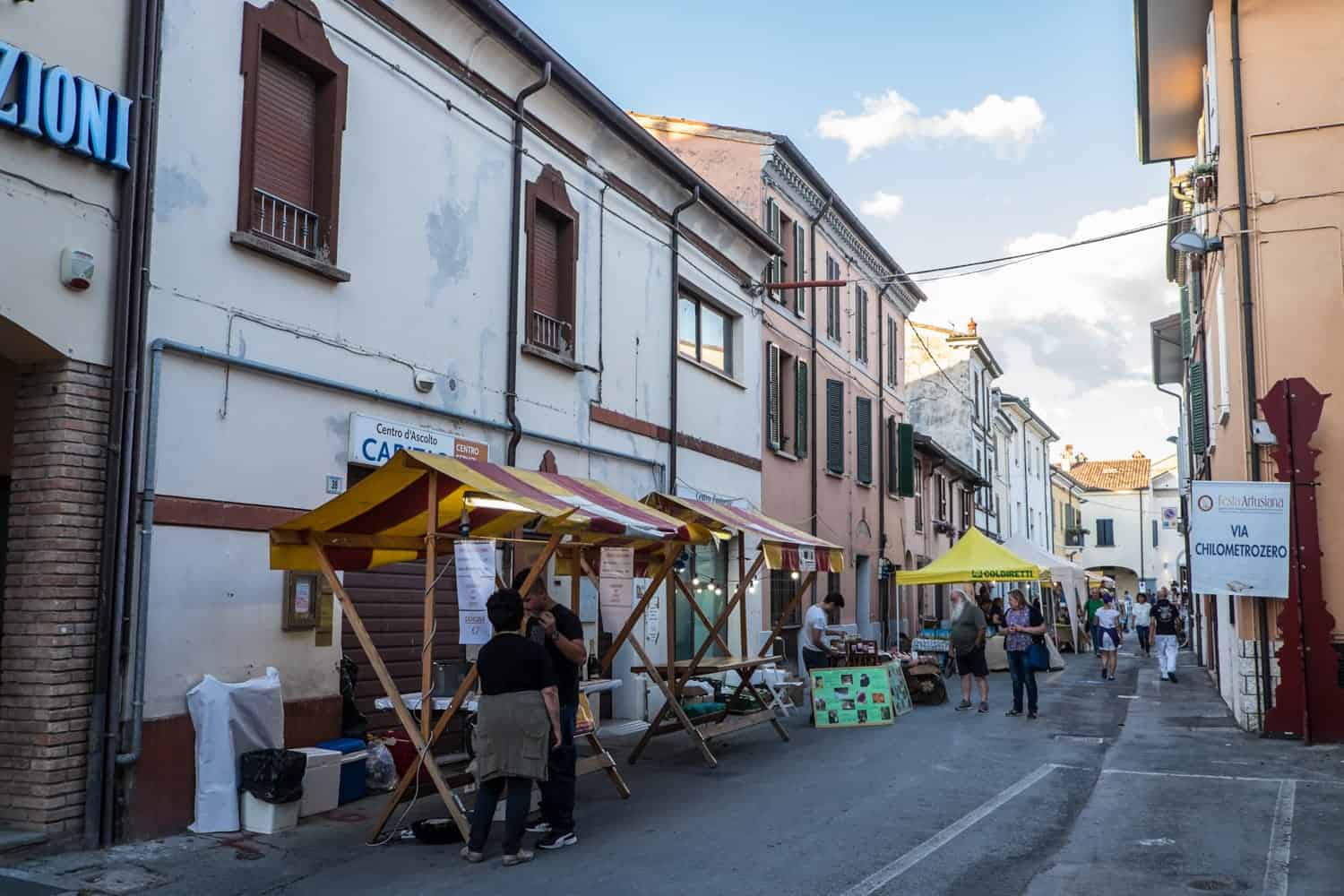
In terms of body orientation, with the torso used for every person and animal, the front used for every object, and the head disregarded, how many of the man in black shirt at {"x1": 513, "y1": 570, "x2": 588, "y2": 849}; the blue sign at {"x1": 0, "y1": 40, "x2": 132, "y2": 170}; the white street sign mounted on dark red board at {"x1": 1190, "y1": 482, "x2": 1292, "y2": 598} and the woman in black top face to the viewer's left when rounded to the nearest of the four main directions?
1

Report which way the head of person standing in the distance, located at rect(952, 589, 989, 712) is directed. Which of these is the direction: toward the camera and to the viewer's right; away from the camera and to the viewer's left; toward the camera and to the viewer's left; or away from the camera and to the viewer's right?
toward the camera and to the viewer's left

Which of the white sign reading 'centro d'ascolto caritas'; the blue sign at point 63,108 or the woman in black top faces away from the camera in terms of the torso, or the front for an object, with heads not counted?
the woman in black top

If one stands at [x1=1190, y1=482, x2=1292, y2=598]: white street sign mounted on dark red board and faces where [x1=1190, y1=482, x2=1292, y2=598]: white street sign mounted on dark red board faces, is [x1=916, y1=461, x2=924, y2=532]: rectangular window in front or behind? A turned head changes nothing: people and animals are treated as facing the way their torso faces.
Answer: behind

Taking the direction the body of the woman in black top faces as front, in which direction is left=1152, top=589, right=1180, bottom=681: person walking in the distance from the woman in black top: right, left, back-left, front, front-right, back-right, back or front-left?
front-right

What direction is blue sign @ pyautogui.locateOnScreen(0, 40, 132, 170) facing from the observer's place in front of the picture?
facing the viewer and to the right of the viewer

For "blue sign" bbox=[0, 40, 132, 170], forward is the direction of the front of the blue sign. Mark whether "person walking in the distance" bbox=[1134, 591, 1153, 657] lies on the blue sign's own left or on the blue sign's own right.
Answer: on the blue sign's own left

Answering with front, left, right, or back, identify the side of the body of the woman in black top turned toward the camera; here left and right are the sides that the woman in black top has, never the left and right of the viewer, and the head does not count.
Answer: back

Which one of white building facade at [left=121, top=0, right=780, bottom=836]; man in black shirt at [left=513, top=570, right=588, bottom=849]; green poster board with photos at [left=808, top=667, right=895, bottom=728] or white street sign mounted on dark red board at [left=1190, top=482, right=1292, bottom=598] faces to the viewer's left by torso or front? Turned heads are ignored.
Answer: the man in black shirt

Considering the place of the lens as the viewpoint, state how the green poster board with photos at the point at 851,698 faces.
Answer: facing the viewer

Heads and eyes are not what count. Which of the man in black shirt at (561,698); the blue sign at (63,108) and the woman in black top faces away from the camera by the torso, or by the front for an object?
the woman in black top

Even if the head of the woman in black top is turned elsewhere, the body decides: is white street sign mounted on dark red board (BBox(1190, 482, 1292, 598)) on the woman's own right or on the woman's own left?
on the woman's own right

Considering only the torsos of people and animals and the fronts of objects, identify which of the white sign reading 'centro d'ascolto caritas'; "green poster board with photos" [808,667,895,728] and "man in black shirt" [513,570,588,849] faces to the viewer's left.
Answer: the man in black shirt

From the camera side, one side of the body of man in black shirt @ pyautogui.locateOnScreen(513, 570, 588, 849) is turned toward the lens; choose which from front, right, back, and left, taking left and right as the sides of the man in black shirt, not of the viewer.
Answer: left

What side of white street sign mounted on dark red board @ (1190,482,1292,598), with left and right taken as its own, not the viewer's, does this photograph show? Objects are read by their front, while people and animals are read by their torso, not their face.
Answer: front

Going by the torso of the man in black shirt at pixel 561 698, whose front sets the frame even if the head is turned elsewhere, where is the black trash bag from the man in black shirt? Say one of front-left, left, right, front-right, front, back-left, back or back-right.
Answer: front
